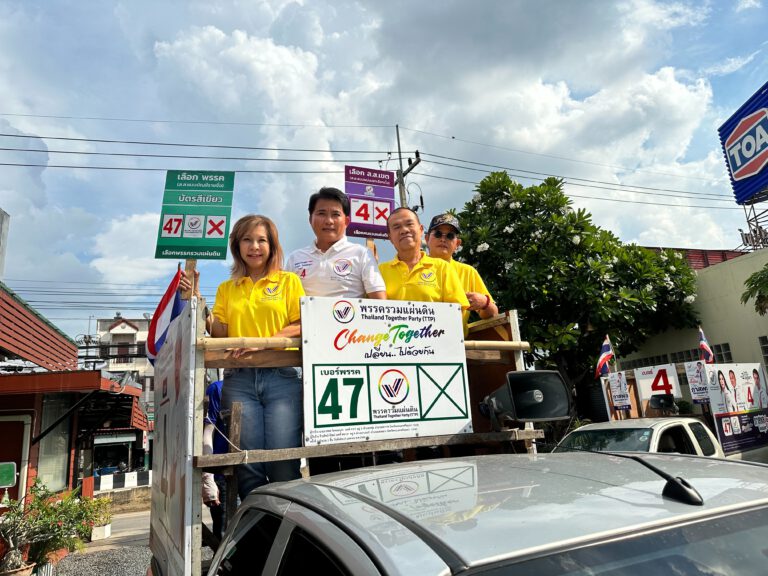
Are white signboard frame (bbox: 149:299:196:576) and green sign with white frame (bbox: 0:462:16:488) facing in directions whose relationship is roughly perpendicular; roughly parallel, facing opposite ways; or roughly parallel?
roughly perpendicular

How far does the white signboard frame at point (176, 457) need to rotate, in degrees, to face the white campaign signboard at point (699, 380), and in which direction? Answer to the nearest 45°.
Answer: approximately 135° to its right

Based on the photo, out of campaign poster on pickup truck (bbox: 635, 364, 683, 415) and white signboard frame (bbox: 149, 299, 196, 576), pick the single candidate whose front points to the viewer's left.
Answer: the white signboard frame

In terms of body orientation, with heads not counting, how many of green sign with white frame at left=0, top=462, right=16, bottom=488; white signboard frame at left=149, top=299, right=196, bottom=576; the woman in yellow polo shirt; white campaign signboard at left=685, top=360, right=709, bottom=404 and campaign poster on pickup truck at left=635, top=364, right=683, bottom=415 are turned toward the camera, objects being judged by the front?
4

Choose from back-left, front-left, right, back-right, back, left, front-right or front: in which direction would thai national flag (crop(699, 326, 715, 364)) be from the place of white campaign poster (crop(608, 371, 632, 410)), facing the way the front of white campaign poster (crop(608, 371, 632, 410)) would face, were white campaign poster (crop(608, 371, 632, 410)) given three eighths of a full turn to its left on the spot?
front

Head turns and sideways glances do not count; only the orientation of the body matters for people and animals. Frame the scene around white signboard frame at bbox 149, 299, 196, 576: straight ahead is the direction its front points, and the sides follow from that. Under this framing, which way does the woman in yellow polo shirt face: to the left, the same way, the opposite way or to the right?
to the left

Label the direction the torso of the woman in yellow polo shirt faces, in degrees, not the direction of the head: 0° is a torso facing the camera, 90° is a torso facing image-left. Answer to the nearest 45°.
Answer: approximately 0°
